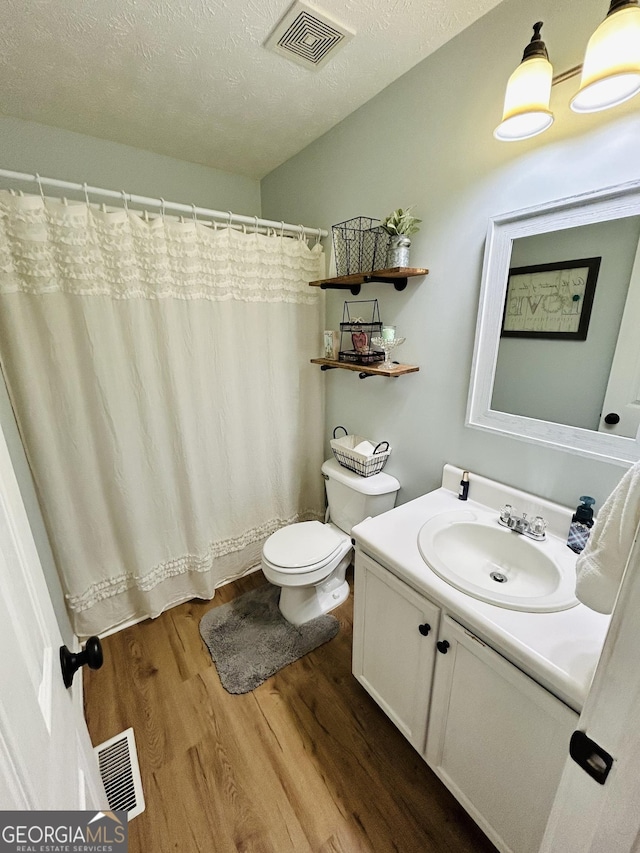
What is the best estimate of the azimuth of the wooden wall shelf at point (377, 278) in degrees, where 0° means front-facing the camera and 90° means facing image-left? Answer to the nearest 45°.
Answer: approximately 45°

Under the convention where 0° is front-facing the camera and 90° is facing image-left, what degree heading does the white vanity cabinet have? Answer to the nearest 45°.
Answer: approximately 45°

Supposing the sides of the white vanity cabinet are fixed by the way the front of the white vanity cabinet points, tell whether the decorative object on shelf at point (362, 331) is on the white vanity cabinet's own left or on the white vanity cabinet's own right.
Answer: on the white vanity cabinet's own right
